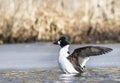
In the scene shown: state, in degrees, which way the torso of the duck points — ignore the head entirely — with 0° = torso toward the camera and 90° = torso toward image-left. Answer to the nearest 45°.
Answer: approximately 90°
